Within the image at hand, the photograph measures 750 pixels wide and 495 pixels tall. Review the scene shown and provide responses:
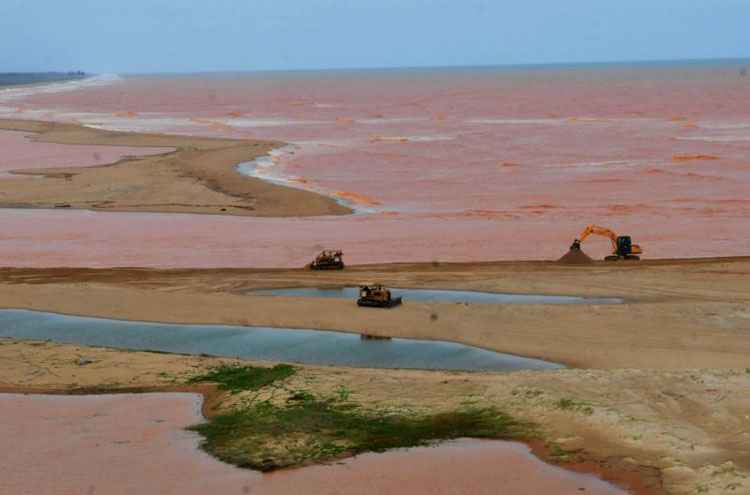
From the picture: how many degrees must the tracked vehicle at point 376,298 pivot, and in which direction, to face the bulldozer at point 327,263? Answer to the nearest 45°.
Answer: approximately 90° to its left

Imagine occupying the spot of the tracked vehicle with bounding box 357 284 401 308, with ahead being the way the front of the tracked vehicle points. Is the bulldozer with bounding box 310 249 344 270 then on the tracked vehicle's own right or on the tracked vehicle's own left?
on the tracked vehicle's own left
